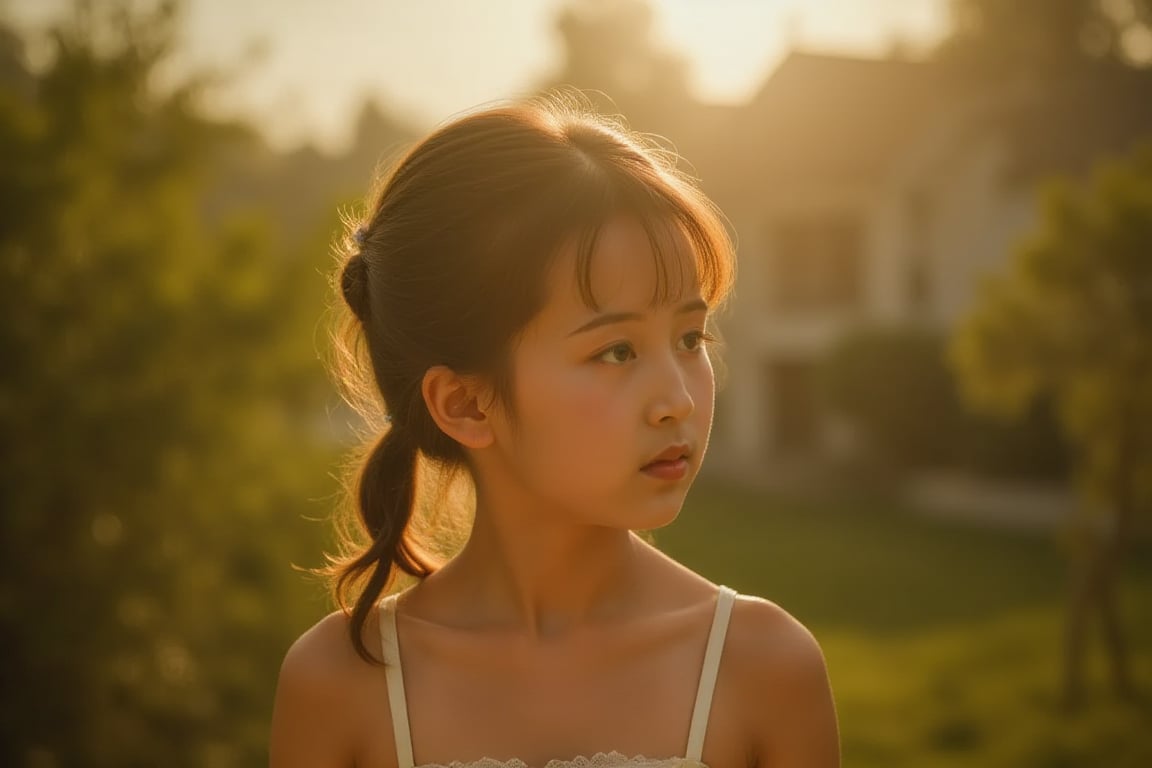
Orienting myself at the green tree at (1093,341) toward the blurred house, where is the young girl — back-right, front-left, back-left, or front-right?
back-left

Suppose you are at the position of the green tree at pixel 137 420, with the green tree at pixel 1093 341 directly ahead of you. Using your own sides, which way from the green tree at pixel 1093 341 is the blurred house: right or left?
left

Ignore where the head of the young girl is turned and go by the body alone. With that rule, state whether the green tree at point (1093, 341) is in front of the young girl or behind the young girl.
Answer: behind

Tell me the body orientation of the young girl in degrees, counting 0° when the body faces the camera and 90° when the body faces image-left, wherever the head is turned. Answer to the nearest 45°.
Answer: approximately 0°

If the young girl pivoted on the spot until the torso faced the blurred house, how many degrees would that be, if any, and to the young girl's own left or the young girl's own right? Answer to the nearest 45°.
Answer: approximately 180°
